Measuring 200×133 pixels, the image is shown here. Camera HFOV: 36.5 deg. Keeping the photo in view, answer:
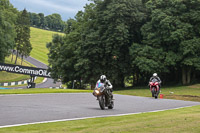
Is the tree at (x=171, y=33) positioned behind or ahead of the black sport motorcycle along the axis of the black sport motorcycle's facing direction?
behind

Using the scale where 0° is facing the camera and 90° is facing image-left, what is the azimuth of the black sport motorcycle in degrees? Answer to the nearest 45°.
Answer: approximately 45°
